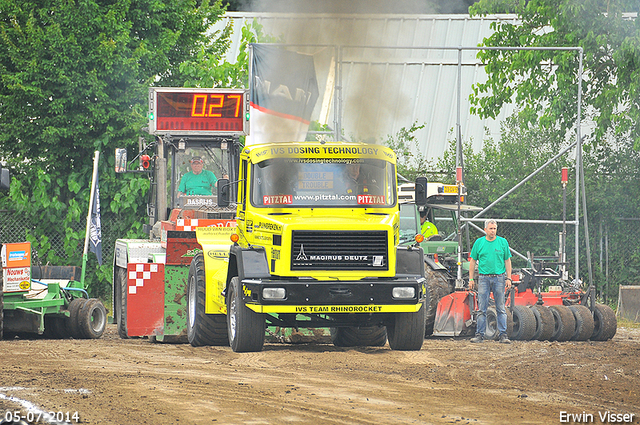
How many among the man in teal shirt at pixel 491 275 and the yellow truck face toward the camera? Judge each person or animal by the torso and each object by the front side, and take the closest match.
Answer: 2

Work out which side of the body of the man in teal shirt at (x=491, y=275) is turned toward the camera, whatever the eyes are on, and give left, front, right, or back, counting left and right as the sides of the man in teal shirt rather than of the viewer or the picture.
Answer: front

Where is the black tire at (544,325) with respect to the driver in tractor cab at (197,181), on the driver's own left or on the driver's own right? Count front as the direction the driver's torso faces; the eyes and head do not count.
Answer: on the driver's own left

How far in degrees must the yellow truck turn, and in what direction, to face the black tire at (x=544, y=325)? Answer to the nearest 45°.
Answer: approximately 135° to its left

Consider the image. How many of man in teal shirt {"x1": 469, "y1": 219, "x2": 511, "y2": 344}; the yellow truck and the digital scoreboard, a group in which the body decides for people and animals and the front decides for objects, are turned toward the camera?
3

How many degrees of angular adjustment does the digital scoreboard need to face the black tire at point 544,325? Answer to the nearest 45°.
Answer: approximately 90° to its left

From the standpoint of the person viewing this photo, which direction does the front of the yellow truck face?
facing the viewer

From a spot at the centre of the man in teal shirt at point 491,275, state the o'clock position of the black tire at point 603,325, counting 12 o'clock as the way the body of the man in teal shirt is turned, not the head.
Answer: The black tire is roughly at 8 o'clock from the man in teal shirt.

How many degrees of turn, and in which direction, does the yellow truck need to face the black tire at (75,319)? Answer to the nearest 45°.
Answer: approximately 135° to its right

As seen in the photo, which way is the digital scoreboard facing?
toward the camera

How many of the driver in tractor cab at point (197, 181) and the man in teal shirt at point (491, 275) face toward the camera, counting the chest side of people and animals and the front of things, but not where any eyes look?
2

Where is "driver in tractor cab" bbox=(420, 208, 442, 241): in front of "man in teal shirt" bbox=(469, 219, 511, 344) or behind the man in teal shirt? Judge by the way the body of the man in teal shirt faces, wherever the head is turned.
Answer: behind
